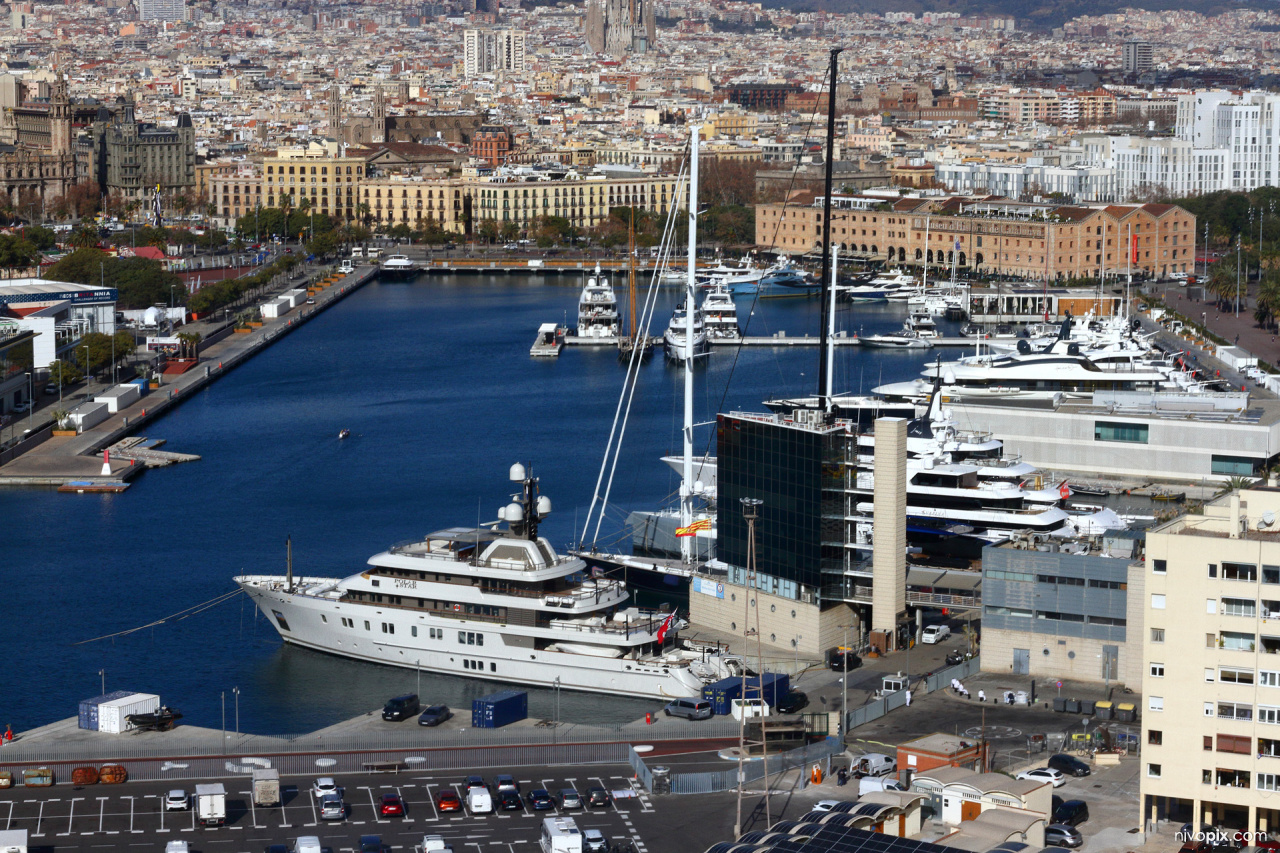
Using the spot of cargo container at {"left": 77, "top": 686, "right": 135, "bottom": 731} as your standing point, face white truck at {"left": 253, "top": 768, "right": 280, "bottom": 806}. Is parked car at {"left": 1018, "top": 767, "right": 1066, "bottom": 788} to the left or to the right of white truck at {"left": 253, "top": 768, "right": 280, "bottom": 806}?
left

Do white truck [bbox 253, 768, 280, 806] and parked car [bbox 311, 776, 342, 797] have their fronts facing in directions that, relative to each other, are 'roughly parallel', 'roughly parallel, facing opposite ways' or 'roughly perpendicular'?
roughly parallel

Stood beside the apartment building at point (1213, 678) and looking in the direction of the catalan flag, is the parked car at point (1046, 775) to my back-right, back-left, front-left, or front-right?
front-left
